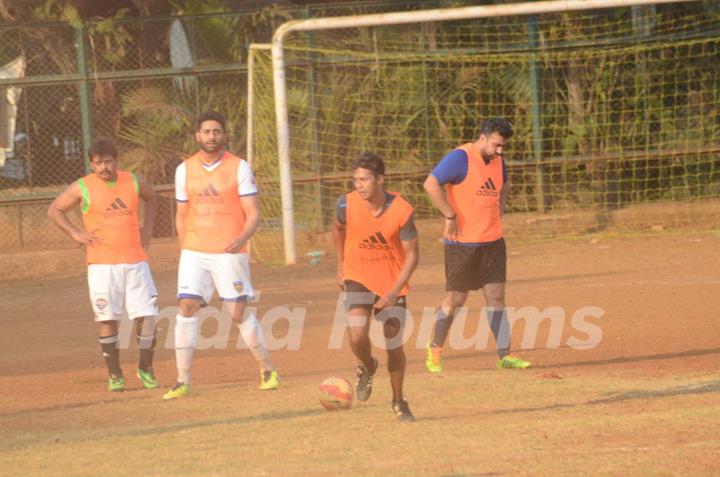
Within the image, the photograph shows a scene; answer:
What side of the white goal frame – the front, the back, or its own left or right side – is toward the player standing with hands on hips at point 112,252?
front

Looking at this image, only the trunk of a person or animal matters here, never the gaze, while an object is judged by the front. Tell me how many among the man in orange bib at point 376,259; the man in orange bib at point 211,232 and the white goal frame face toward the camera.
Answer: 3

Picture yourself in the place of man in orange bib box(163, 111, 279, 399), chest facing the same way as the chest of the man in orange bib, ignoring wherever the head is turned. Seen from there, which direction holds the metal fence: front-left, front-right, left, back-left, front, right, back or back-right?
back

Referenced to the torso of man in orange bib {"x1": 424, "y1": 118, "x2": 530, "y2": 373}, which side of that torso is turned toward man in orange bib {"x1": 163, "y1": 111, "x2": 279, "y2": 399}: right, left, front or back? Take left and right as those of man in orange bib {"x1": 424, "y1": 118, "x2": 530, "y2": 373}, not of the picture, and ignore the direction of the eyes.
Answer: right

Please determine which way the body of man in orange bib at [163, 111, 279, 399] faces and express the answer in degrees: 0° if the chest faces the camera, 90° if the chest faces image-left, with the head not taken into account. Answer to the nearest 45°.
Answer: approximately 0°

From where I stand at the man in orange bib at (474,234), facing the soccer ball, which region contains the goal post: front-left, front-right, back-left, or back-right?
back-right

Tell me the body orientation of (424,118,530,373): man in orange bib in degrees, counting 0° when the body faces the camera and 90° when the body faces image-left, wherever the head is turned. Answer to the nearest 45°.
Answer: approximately 315°

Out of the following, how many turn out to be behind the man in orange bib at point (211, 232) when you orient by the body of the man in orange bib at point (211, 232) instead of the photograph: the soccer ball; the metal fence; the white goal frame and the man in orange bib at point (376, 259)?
2
